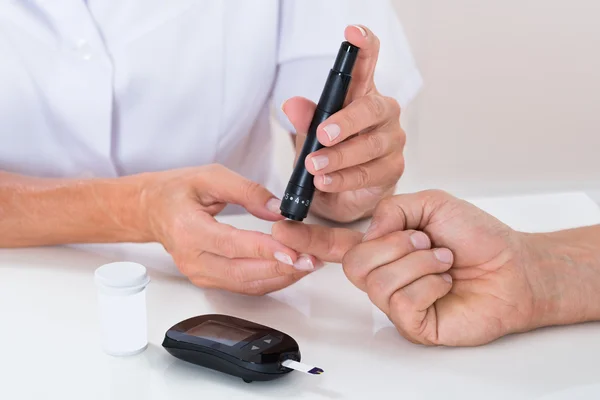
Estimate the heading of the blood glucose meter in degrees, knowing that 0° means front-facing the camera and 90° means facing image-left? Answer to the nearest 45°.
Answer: approximately 315°
